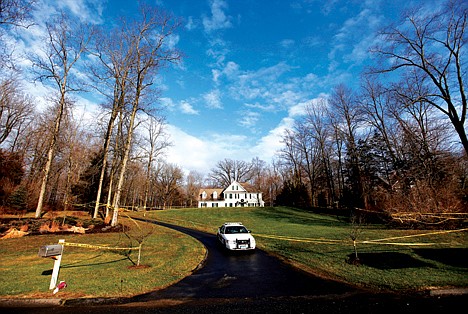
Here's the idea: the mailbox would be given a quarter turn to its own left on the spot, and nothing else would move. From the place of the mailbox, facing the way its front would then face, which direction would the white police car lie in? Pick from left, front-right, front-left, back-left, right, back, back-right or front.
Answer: front-left

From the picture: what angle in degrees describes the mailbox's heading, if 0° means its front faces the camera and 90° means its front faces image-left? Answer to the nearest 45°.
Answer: approximately 45°
